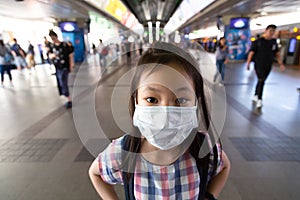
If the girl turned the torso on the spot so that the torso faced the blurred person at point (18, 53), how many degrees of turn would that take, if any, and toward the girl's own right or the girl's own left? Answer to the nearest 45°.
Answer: approximately 135° to the girl's own right

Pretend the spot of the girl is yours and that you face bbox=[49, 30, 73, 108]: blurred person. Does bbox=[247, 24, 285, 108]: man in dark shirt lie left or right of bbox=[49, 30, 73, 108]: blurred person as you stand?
right

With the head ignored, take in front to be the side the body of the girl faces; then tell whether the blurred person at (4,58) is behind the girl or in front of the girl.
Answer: behind

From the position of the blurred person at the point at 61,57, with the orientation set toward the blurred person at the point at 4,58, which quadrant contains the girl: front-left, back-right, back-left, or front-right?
back-left

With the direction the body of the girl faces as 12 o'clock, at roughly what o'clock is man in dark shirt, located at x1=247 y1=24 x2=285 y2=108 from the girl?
The man in dark shirt is roughly at 7 o'clock from the girl.

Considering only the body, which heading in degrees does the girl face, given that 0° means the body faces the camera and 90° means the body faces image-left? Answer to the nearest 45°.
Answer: approximately 0°

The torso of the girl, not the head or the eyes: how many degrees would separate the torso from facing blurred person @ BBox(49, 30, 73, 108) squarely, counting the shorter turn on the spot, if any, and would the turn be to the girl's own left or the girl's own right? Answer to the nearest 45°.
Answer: approximately 135° to the girl's own right
